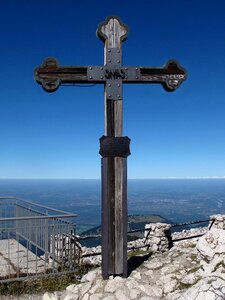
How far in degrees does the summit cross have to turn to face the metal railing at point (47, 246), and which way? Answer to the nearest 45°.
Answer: approximately 135° to its right

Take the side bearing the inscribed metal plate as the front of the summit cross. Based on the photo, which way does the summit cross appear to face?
toward the camera
